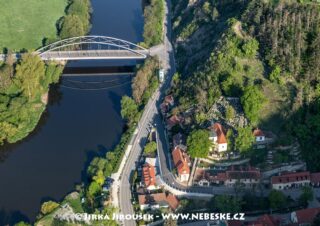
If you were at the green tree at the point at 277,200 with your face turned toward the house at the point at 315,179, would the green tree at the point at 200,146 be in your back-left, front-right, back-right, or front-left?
back-left

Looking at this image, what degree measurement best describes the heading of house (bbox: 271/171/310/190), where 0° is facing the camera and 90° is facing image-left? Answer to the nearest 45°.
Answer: approximately 0°

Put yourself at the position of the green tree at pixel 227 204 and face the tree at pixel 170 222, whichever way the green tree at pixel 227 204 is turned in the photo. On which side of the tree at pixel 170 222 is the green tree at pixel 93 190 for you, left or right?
right

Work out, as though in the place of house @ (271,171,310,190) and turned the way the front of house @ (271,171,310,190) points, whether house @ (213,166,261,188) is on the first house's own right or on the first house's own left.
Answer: on the first house's own right

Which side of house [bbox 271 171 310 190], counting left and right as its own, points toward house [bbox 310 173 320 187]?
left

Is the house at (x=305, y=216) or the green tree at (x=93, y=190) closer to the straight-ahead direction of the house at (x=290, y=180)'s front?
the house

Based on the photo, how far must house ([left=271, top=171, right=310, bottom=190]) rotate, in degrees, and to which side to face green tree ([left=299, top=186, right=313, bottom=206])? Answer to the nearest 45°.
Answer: approximately 45° to its left

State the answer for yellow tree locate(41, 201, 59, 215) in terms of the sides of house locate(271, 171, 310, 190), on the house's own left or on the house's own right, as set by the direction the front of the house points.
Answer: on the house's own right

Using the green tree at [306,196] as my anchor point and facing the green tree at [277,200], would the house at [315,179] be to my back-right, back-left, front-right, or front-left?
back-right

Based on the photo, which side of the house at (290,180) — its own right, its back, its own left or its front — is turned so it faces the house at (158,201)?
right

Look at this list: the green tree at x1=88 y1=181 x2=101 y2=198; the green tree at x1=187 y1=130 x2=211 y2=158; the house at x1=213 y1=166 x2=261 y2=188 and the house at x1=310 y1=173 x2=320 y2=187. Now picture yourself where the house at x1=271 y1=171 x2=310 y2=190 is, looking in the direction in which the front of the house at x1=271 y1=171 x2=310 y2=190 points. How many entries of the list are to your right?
3

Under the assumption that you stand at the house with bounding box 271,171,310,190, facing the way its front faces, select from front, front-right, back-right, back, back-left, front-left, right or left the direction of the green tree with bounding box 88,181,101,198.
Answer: right

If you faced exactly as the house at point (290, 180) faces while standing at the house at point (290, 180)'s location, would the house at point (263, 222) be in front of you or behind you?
in front
